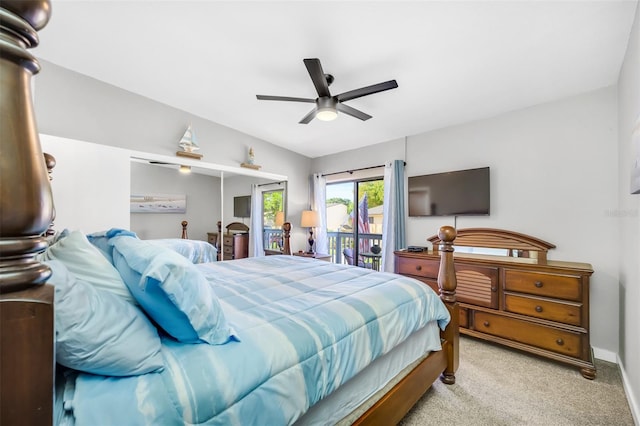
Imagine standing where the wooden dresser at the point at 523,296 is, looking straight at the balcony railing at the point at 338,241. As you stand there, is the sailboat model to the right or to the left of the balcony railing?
left

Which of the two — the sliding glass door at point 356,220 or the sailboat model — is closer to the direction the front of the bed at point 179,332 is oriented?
the sliding glass door

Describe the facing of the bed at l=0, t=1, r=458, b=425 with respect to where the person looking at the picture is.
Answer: facing away from the viewer and to the right of the viewer

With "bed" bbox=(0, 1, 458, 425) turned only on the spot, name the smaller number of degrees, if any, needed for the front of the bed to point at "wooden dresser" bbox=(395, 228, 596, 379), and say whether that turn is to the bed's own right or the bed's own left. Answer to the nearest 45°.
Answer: approximately 45° to the bed's own right
